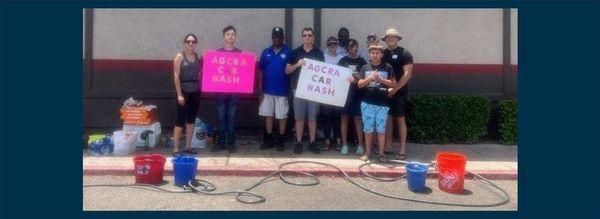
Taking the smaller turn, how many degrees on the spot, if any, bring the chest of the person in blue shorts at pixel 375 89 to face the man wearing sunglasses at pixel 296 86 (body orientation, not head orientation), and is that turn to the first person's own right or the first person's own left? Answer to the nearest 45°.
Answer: approximately 90° to the first person's own right

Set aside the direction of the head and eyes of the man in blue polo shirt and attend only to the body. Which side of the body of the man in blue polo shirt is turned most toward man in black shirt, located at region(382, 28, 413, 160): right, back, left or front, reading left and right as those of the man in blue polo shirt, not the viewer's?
left

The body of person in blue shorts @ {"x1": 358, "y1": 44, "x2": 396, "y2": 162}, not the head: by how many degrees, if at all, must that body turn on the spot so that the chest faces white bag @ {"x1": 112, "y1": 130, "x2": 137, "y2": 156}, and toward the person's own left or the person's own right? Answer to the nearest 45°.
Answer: approximately 90° to the person's own right

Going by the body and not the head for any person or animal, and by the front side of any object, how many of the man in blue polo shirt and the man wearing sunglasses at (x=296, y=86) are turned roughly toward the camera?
2

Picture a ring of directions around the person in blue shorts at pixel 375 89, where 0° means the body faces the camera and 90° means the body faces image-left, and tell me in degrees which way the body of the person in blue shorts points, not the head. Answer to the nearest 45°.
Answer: approximately 0°

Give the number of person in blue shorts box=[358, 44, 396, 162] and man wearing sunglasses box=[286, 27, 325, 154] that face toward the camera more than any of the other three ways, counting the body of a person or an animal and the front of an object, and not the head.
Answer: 2

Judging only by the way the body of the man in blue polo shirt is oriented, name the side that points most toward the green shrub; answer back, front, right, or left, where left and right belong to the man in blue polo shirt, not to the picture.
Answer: left
